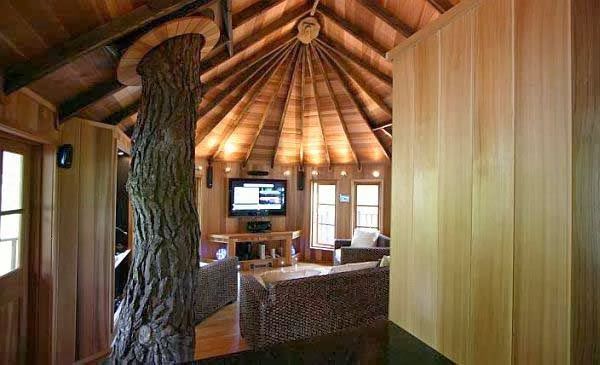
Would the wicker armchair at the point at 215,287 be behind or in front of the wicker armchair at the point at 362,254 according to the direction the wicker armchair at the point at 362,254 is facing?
in front

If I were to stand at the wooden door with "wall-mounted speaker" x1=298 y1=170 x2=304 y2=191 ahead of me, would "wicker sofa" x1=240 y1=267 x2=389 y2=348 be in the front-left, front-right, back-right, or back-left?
front-right

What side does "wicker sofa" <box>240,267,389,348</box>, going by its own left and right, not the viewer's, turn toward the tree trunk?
left

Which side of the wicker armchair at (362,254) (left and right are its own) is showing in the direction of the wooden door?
front

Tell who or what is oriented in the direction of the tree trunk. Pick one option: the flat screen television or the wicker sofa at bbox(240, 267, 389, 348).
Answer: the flat screen television

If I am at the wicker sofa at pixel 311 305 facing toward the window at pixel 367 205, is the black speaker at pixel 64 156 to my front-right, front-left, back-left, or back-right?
back-left

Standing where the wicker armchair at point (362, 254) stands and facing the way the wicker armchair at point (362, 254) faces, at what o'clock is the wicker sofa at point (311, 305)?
The wicker sofa is roughly at 11 o'clock from the wicker armchair.

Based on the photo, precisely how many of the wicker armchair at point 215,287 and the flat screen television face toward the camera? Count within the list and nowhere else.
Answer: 1

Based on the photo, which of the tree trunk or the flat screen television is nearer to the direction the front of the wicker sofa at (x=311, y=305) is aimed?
the flat screen television

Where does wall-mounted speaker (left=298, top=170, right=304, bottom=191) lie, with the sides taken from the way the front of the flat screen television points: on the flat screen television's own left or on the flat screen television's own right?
on the flat screen television's own left

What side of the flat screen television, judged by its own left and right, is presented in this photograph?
front

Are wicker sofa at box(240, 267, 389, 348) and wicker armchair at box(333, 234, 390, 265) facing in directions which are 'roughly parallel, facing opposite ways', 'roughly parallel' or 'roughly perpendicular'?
roughly perpendicular

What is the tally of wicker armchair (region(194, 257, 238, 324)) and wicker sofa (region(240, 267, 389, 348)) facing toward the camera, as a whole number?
0

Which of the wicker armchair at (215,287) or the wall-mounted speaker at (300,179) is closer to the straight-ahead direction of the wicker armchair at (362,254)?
the wicker armchair
